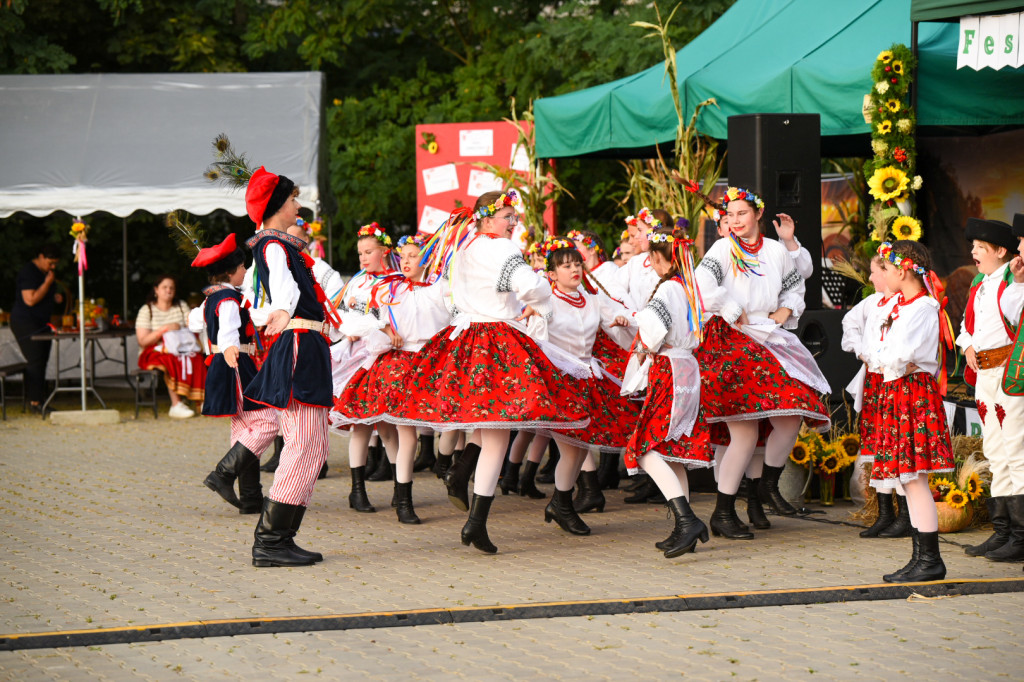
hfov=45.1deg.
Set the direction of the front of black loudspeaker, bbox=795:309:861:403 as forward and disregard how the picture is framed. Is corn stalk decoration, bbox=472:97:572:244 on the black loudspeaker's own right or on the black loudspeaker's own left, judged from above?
on the black loudspeaker's own right

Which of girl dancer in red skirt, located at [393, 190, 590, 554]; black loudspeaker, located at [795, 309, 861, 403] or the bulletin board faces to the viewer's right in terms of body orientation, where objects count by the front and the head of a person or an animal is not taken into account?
the girl dancer in red skirt

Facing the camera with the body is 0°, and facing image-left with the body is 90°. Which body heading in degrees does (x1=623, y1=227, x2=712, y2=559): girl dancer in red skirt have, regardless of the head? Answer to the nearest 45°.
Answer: approximately 90°

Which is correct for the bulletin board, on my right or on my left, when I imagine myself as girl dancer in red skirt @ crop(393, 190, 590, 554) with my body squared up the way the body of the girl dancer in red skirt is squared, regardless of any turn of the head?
on my left

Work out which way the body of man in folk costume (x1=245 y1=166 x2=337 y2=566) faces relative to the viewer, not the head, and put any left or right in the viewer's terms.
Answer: facing to the right of the viewer

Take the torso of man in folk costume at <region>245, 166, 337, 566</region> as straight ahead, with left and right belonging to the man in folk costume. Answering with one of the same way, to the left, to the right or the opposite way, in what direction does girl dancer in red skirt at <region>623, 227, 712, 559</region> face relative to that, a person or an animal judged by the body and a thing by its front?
the opposite way

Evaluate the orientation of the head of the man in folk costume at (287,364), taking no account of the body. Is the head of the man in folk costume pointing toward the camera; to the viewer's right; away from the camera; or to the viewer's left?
to the viewer's right

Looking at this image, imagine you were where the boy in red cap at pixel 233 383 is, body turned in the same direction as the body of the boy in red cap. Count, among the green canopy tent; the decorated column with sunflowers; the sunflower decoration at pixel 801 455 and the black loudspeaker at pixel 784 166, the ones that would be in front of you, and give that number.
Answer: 4

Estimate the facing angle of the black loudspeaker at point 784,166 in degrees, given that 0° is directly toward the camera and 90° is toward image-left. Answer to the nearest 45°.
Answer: approximately 45°

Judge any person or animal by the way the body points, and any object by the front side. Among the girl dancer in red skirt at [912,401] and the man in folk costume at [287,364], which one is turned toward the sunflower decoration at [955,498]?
the man in folk costume
